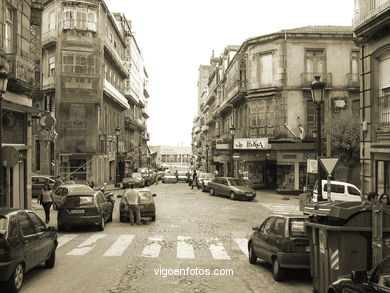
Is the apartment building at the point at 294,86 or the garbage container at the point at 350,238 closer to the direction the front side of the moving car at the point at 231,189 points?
the garbage container

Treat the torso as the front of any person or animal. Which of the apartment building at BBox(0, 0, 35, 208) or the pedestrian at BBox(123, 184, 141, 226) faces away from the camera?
the pedestrian

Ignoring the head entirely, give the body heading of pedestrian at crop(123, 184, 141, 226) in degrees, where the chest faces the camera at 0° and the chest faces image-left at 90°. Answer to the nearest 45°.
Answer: approximately 180°

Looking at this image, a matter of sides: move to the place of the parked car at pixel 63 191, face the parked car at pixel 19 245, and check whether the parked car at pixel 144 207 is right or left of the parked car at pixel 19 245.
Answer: left

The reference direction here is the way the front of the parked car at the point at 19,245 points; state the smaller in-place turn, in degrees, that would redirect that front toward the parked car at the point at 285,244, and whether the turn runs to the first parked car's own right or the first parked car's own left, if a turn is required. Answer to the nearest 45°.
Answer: approximately 45° to the first parked car's own right

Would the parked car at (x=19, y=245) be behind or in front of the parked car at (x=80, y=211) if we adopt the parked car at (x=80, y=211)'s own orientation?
behind

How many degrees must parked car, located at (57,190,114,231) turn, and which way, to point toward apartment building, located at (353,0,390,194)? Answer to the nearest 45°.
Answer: approximately 45° to its right

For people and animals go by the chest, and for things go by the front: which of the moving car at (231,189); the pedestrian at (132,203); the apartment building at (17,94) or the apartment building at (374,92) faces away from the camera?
the pedestrian

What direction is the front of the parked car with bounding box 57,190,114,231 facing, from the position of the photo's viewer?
facing away from the viewer and to the right of the viewer

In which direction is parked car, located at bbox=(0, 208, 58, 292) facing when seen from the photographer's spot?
facing away from the viewer and to the right of the viewer
